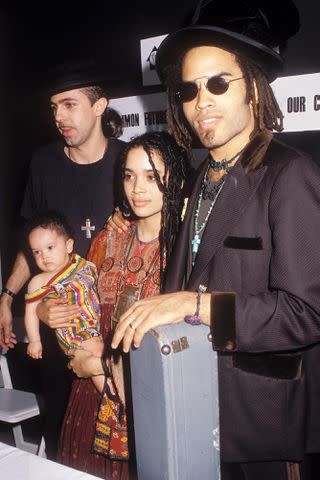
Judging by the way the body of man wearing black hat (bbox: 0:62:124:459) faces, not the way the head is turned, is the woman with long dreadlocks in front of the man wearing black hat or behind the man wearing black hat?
in front

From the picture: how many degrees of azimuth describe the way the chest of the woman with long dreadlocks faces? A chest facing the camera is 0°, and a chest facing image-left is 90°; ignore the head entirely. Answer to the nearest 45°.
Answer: approximately 45°

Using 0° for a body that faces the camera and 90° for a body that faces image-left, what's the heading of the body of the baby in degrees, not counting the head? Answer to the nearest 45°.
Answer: approximately 45°

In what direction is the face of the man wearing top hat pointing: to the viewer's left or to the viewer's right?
to the viewer's left

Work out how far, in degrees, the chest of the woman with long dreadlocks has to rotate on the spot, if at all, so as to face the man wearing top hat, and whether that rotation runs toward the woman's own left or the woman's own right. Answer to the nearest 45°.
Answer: approximately 90° to the woman's own left

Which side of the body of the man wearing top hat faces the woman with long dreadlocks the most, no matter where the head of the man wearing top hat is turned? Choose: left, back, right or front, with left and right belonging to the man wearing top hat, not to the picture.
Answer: right

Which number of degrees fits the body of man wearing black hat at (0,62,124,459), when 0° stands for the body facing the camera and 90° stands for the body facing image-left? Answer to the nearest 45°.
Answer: approximately 0°

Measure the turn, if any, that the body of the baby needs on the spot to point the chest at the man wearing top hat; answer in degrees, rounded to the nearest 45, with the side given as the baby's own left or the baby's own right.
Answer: approximately 90° to the baby's own left
